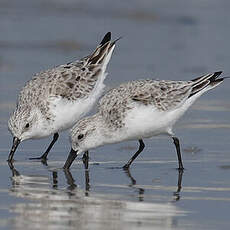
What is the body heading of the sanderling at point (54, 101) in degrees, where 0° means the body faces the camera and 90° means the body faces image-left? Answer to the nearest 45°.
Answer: approximately 90°

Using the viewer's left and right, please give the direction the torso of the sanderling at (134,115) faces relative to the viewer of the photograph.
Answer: facing to the left of the viewer

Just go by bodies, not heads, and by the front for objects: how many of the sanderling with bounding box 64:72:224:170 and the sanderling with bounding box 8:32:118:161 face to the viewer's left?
2

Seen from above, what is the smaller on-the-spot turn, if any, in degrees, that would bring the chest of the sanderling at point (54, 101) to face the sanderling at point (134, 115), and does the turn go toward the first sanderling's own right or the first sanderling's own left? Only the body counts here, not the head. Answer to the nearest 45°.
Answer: approximately 135° to the first sanderling's own left
